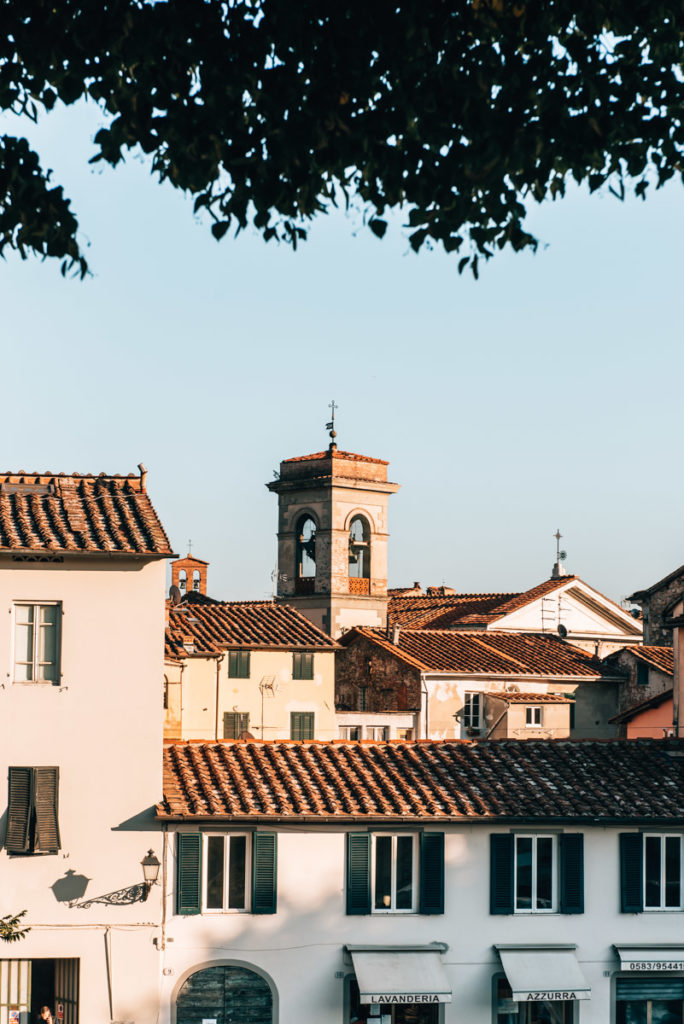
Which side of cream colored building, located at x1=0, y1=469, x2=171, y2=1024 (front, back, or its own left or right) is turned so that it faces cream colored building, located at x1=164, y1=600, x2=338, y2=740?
back

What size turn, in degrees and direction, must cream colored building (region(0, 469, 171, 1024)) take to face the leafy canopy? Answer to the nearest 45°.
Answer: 0° — it already faces it

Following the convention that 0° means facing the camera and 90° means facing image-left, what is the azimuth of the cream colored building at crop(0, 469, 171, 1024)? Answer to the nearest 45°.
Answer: approximately 0°

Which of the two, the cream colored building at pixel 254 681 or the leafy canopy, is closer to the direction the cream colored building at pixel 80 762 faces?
the leafy canopy
